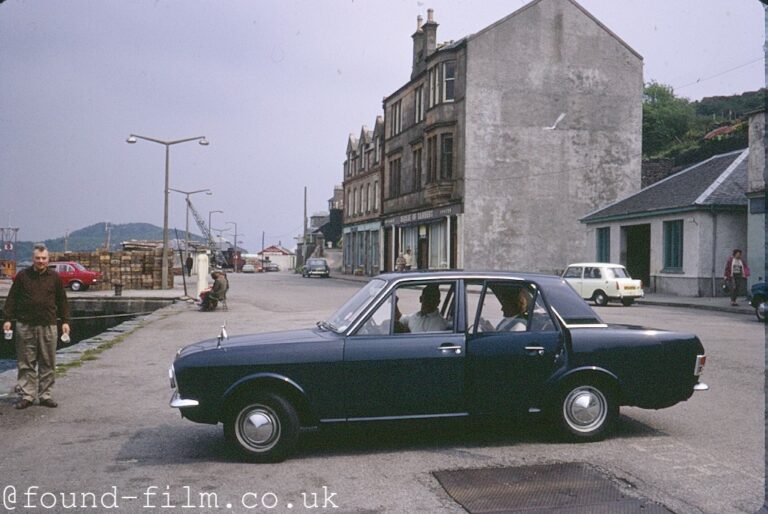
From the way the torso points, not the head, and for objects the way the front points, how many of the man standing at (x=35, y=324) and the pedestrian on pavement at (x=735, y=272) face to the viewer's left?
0

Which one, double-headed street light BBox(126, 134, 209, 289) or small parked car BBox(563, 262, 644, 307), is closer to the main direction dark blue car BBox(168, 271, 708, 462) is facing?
the double-headed street light

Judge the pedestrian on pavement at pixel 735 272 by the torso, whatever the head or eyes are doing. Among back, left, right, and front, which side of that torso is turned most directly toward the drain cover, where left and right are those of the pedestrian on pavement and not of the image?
front

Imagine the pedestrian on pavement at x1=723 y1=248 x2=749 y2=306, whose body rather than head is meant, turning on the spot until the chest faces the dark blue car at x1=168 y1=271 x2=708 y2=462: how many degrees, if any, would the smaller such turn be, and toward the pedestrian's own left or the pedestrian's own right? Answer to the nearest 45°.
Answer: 0° — they already face it

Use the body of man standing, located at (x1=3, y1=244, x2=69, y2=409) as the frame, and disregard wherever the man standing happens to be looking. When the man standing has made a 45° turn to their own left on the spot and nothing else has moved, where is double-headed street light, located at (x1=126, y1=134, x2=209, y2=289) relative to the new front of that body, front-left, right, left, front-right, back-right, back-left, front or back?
back-left

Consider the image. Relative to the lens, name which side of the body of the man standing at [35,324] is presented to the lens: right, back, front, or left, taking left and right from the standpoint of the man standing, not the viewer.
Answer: front

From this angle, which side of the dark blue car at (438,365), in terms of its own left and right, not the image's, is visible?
left

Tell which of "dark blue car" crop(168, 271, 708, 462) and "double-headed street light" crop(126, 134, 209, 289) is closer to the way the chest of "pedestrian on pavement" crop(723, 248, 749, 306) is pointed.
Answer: the dark blue car

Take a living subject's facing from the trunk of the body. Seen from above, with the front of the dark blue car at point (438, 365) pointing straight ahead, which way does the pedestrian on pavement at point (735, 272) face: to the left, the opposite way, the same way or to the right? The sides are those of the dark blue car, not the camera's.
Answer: to the left

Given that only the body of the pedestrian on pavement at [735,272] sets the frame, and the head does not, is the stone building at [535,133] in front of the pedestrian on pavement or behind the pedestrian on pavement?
behind

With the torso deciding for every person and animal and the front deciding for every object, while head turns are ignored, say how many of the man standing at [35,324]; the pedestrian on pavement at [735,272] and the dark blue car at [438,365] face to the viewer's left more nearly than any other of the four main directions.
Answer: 1

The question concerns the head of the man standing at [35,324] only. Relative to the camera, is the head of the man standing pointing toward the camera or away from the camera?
toward the camera

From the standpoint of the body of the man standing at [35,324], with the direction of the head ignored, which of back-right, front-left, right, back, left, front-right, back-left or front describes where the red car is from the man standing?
back

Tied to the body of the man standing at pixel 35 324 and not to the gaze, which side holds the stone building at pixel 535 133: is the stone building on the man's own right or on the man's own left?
on the man's own left

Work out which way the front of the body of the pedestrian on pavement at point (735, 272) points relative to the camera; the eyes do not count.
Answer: toward the camera

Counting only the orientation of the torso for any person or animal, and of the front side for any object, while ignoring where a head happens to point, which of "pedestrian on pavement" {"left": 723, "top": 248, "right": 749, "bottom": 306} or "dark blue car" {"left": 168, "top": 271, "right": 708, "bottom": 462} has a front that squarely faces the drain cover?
the pedestrian on pavement

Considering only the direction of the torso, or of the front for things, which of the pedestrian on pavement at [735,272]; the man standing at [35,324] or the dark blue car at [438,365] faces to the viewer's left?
the dark blue car

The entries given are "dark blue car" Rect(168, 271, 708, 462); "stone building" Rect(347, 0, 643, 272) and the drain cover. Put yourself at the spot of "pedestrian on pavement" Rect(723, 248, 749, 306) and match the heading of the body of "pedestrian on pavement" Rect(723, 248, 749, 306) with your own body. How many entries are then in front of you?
2
